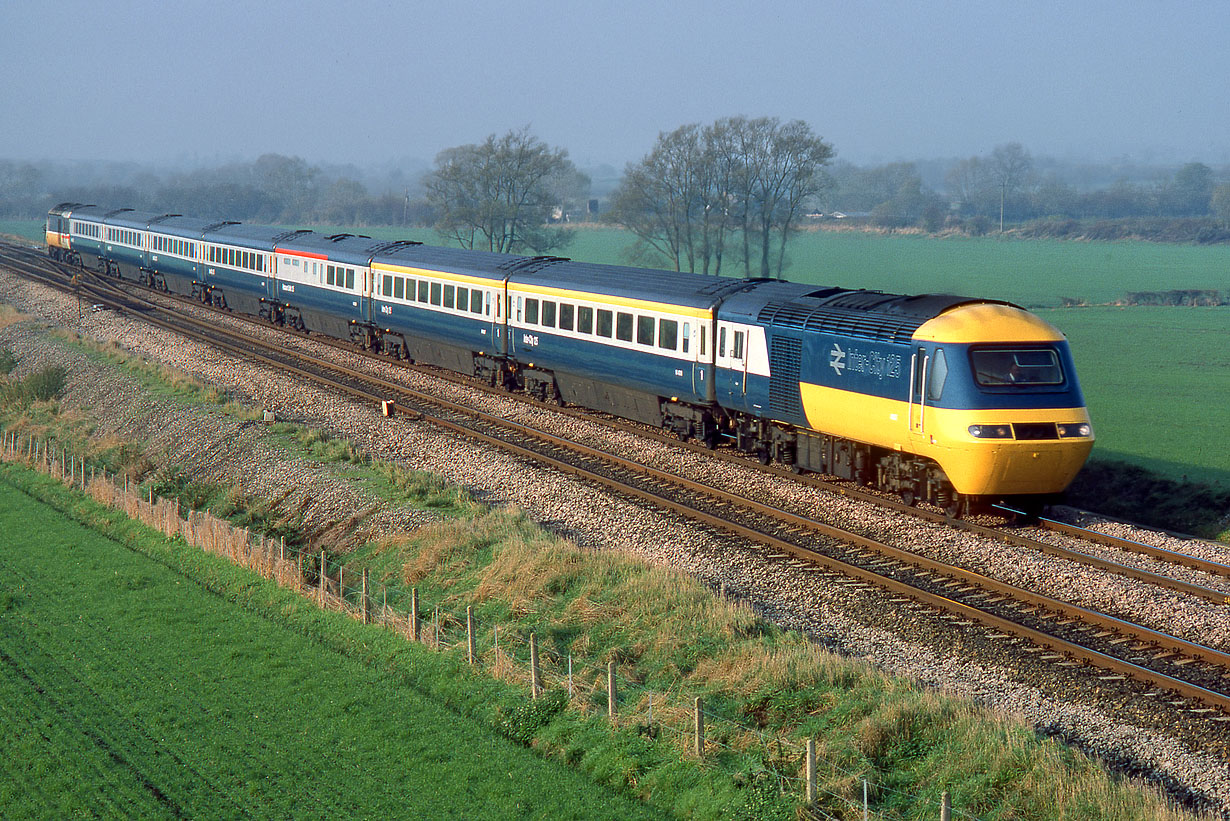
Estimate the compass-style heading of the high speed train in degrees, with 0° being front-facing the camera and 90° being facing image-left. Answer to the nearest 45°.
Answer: approximately 315°
